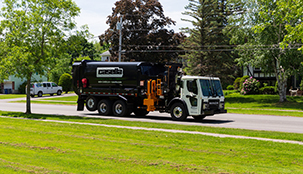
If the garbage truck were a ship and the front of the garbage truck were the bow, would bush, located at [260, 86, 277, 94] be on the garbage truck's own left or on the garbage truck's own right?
on the garbage truck's own left

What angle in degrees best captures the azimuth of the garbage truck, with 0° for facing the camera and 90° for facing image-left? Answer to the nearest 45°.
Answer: approximately 315°

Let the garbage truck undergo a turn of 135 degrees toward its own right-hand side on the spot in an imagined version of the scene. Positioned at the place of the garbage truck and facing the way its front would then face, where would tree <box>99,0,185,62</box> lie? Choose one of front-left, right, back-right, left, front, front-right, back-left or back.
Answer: right

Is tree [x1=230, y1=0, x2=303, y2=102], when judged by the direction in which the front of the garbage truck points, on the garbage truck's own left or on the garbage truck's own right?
on the garbage truck's own left

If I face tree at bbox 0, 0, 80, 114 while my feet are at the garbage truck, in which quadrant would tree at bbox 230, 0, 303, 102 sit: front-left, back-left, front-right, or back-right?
back-right
